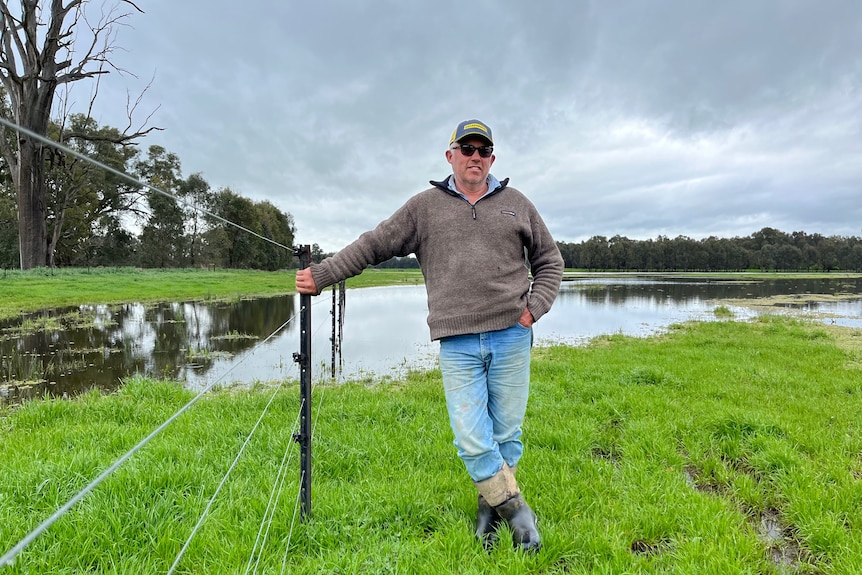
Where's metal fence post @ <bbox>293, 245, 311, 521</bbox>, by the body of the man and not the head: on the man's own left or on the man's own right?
on the man's own right

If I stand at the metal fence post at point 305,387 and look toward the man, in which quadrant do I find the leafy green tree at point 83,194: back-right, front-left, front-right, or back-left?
back-left

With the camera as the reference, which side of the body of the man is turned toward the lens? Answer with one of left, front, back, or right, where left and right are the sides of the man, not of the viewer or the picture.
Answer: front

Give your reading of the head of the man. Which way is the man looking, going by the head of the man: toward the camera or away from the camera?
toward the camera

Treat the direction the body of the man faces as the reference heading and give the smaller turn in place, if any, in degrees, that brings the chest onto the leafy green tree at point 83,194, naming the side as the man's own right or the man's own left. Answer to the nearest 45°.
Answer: approximately 135° to the man's own right
